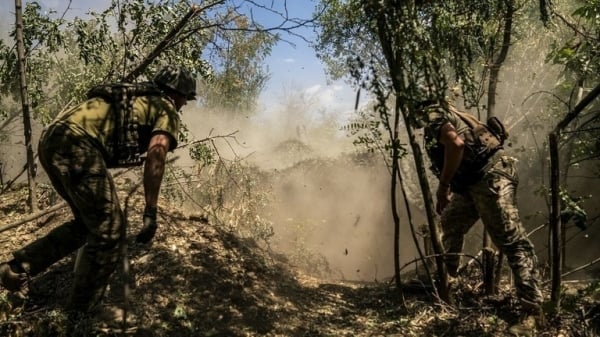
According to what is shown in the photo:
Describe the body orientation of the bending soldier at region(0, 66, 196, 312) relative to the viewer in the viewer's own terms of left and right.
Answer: facing to the right of the viewer

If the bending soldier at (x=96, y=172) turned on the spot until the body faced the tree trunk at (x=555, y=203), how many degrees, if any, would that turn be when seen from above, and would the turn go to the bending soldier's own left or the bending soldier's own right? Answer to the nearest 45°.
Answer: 0° — they already face it

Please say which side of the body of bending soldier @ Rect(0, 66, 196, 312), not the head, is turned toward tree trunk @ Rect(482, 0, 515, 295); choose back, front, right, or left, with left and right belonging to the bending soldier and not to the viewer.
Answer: front

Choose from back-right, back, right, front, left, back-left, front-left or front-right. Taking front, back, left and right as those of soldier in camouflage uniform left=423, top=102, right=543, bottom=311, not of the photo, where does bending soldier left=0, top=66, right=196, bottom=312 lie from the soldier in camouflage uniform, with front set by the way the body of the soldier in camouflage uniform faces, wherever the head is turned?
front-left

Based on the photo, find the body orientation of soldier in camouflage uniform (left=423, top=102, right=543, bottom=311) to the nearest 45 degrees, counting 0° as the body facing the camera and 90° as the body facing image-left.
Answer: approximately 90°
